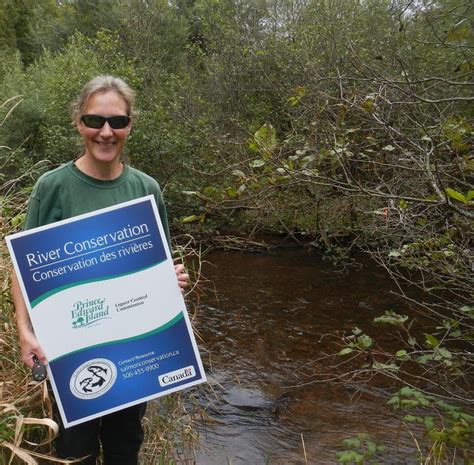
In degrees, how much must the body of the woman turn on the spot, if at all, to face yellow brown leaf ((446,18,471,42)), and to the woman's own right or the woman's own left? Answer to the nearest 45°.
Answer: approximately 90° to the woman's own left

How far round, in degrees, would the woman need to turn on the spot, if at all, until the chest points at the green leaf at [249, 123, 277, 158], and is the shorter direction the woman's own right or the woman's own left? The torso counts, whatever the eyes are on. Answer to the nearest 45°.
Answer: approximately 135° to the woman's own left

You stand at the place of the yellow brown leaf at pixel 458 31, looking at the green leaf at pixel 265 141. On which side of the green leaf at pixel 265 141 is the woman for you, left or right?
left

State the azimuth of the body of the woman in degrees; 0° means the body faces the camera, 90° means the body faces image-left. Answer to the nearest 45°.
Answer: approximately 0°
